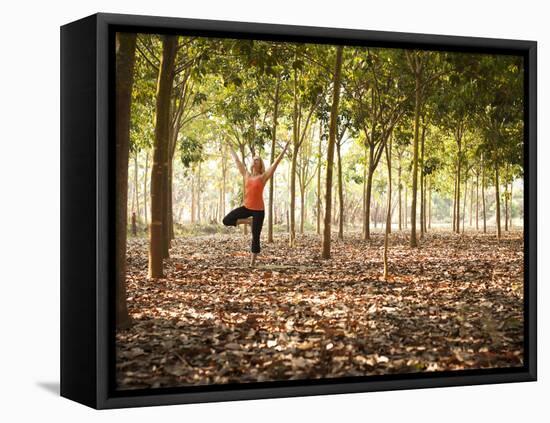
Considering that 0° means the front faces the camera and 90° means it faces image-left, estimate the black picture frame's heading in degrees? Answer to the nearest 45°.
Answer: approximately 315°
